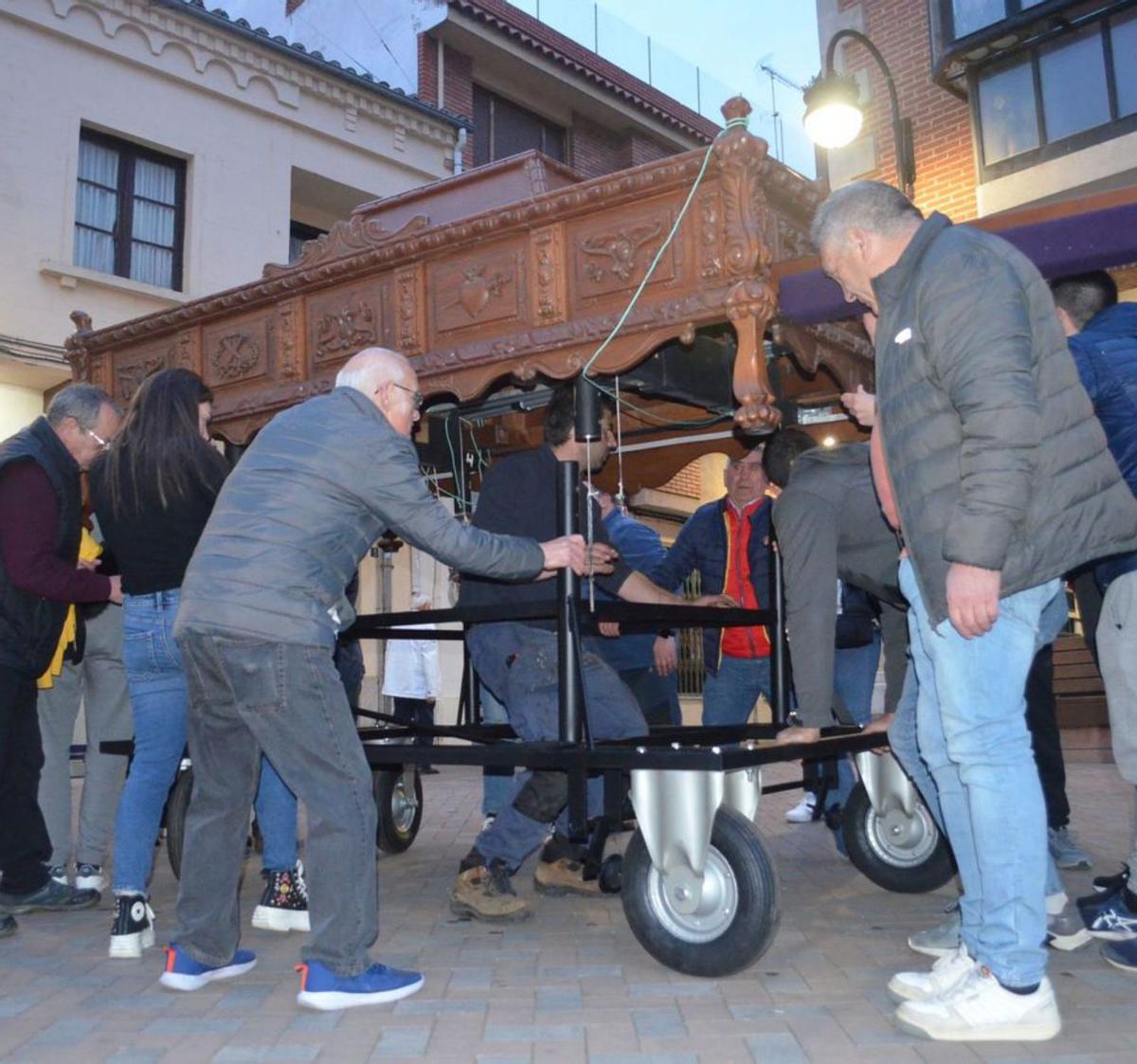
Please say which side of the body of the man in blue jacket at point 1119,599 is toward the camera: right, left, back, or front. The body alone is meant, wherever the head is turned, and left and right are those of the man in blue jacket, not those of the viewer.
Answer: left

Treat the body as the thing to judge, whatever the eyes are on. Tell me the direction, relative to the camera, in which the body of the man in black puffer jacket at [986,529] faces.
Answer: to the viewer's left

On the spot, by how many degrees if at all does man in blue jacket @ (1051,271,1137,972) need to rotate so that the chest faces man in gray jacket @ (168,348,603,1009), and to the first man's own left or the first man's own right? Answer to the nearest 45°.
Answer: approximately 45° to the first man's own left

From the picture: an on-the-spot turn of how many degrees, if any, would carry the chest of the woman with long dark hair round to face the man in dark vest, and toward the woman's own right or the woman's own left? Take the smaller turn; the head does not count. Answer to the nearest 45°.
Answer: approximately 90° to the woman's own left

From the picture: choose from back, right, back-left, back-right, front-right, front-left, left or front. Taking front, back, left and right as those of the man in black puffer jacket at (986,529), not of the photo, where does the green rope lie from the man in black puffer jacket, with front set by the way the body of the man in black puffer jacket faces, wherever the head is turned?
front-right

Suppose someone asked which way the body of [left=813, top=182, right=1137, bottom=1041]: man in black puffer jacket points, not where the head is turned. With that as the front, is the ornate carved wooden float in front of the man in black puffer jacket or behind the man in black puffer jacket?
in front

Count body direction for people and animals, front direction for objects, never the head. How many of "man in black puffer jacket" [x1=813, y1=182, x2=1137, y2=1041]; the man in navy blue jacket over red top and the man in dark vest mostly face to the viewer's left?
1

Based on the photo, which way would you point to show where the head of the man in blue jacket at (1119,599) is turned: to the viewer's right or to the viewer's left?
to the viewer's left

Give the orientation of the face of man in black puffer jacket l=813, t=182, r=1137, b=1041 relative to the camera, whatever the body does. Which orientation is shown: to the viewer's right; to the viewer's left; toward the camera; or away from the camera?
to the viewer's left

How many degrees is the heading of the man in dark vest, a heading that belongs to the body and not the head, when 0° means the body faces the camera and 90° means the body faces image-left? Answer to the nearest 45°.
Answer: approximately 270°

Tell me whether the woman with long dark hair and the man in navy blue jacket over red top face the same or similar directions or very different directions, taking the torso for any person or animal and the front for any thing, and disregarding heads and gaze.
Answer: very different directions

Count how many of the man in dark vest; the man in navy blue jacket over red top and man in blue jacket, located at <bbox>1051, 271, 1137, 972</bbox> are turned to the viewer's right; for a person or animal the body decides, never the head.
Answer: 1

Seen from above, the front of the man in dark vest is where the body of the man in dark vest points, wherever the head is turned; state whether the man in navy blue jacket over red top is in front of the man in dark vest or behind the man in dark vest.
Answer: in front
